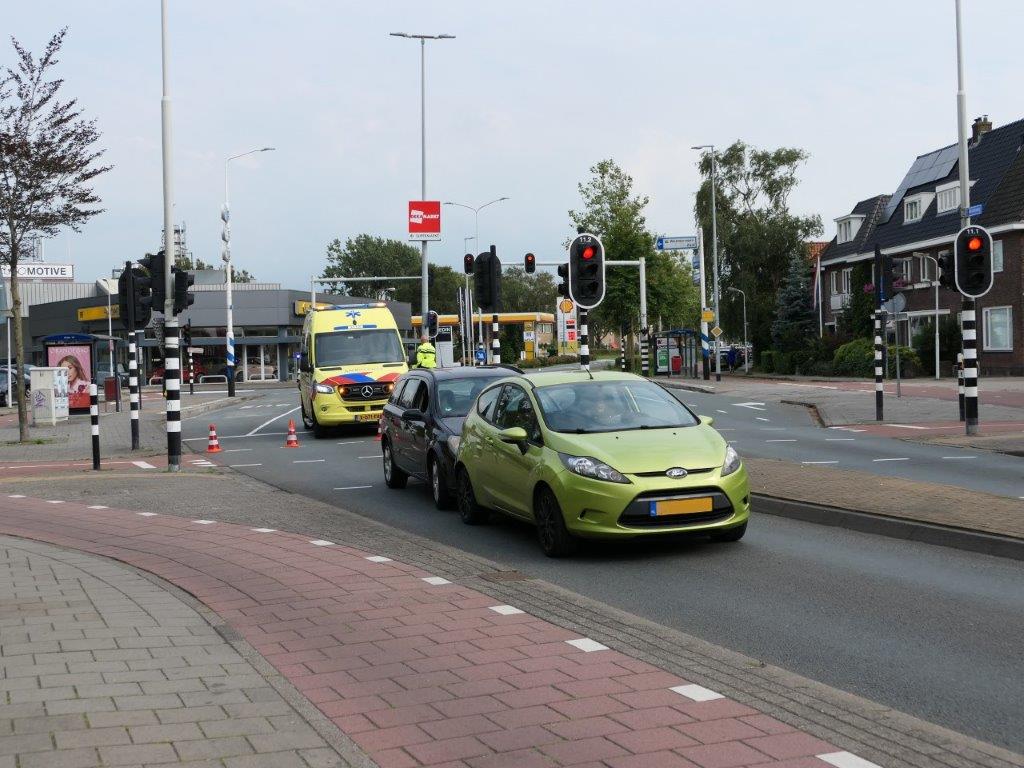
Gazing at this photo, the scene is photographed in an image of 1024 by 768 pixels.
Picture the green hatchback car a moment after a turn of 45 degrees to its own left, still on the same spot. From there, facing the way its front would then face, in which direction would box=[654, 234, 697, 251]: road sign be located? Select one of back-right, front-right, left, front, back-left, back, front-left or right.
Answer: left

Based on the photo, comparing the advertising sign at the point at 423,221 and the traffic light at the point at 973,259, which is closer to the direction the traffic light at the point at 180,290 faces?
the traffic light

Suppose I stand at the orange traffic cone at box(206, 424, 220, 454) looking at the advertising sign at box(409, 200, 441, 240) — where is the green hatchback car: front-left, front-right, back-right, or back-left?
back-right

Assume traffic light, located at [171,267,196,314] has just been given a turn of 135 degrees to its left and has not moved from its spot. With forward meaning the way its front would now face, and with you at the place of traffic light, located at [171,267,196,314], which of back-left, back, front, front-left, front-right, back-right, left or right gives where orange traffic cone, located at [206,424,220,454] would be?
front-right
